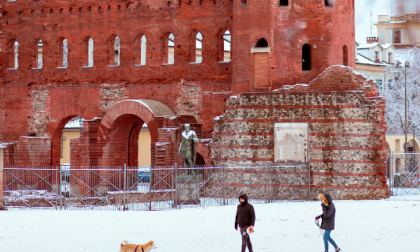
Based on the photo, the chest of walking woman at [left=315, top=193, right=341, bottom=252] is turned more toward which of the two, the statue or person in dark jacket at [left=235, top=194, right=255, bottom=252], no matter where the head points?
the person in dark jacket

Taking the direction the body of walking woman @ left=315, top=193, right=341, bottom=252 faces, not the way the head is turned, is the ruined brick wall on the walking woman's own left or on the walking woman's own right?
on the walking woman's own right

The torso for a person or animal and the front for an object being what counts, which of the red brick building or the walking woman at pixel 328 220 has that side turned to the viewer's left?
the walking woman

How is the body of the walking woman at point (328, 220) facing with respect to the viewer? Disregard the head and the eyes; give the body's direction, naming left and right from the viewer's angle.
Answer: facing to the left of the viewer

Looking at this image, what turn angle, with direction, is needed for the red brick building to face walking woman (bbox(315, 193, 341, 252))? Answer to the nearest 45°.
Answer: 0° — it already faces them

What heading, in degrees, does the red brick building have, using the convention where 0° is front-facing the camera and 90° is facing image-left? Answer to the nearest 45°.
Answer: approximately 0°
